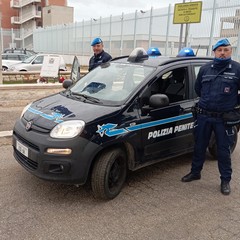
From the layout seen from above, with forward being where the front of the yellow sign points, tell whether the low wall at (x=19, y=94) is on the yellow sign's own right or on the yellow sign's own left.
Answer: on the yellow sign's own right

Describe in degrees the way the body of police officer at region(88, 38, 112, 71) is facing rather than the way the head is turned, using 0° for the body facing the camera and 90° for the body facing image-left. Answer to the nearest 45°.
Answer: approximately 45°

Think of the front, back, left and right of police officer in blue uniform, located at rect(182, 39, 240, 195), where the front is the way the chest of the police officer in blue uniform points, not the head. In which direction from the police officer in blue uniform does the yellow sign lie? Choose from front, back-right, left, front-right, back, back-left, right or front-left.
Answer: back

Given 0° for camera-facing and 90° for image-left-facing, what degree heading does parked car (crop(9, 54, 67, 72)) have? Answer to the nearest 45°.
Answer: approximately 90°

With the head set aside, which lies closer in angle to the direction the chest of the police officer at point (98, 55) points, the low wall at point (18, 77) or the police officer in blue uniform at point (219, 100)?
the police officer in blue uniform

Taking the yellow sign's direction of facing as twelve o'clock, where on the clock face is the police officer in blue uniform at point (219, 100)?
The police officer in blue uniform is roughly at 12 o'clock from the yellow sign.

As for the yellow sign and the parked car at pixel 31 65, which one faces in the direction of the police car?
the yellow sign

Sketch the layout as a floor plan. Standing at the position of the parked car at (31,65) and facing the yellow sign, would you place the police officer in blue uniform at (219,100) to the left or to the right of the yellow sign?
right

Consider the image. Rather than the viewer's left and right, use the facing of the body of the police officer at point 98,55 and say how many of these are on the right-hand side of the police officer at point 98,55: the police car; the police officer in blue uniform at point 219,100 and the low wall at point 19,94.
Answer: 1

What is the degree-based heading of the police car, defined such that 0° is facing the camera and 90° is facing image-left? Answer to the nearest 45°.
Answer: approximately 45°

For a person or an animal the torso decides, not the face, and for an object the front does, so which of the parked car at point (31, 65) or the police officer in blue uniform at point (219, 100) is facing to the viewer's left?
the parked car
